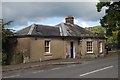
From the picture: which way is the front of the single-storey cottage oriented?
toward the camera
